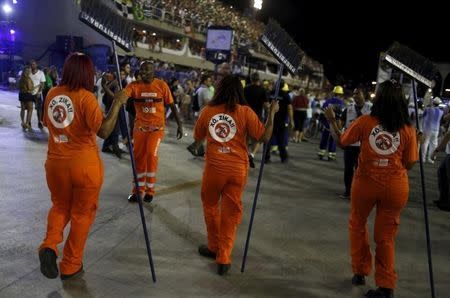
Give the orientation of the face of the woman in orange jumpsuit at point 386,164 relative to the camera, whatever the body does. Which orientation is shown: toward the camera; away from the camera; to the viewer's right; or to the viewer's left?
away from the camera

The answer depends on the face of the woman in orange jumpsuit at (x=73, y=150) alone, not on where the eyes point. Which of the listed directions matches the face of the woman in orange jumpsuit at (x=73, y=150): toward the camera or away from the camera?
away from the camera

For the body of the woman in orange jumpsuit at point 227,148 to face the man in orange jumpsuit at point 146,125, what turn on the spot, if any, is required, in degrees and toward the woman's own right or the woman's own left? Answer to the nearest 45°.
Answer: approximately 45° to the woman's own left

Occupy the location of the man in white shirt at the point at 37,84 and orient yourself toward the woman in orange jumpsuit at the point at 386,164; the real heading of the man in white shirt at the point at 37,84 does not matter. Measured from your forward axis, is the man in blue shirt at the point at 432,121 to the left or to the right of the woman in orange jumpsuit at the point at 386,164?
left

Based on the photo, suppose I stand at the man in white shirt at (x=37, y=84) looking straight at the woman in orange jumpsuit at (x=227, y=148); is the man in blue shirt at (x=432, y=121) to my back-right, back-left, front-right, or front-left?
front-left

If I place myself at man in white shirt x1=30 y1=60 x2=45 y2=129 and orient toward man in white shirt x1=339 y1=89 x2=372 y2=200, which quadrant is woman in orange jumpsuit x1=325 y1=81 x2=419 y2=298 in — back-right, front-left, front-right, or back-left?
front-right

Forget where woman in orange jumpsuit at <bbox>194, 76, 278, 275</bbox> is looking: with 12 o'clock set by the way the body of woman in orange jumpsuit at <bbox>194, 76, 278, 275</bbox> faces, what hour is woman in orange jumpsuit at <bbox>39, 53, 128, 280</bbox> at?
woman in orange jumpsuit at <bbox>39, 53, 128, 280</bbox> is roughly at 8 o'clock from woman in orange jumpsuit at <bbox>194, 76, 278, 275</bbox>.

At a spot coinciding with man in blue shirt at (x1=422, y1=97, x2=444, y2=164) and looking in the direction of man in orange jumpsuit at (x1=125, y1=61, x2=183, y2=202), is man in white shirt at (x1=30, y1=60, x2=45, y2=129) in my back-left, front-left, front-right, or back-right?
front-right

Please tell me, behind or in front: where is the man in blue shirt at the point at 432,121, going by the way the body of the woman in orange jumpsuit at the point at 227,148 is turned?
in front

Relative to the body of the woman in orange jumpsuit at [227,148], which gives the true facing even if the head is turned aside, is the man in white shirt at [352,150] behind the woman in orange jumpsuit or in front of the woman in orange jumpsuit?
in front

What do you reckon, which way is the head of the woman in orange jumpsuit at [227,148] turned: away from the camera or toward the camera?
away from the camera

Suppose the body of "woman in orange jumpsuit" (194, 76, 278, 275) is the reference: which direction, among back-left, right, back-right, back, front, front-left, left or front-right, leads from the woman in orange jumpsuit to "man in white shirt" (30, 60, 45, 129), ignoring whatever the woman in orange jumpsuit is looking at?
front-left

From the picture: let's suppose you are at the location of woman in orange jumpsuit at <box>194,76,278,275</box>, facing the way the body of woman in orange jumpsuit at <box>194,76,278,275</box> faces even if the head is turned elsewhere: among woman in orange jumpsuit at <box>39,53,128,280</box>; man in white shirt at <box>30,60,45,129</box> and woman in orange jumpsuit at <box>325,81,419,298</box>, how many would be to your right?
1

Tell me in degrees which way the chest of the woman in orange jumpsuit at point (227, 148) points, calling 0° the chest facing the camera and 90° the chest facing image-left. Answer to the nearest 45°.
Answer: approximately 180°

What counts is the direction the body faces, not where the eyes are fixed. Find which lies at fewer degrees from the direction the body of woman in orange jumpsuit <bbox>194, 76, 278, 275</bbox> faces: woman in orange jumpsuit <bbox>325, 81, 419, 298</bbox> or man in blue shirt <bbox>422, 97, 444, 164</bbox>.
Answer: the man in blue shirt
